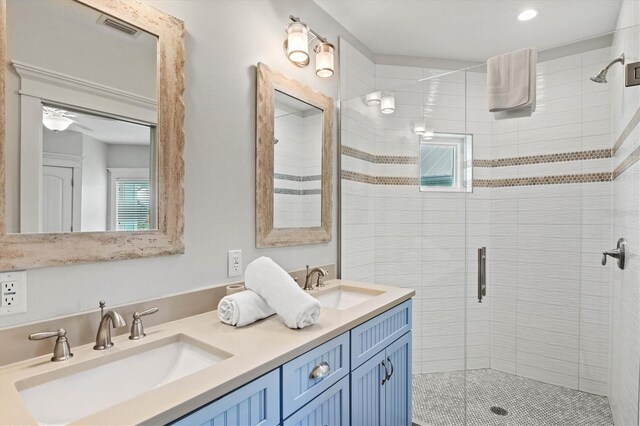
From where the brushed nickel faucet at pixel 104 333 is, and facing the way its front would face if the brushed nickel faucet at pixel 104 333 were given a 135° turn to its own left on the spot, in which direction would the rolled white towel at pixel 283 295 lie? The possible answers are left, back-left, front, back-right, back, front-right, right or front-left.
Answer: right

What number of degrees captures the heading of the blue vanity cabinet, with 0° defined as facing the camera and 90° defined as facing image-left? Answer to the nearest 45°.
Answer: approximately 315°

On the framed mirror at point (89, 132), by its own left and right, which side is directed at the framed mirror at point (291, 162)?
left

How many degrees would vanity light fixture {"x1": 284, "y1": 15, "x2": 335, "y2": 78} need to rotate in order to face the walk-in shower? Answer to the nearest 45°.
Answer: approximately 45° to its left

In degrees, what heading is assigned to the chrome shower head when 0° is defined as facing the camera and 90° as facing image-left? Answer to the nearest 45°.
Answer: approximately 90°

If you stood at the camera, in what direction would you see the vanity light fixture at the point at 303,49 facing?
facing the viewer and to the right of the viewer

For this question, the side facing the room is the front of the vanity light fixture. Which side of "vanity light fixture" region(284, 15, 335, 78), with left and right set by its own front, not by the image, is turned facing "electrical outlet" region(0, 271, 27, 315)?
right

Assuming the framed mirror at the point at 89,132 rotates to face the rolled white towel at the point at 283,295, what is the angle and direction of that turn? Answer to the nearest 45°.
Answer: approximately 45° to its left

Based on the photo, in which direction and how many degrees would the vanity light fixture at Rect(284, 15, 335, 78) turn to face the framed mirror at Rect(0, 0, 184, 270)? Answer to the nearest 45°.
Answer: approximately 90° to its right

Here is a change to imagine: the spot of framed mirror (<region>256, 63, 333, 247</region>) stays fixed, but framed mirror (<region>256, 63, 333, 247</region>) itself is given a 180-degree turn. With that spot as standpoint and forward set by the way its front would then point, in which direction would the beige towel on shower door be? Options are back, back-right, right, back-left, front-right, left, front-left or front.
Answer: back-right

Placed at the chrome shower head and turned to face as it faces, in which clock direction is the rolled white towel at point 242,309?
The rolled white towel is roughly at 10 o'clock from the chrome shower head.
